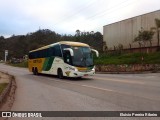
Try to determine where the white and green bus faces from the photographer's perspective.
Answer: facing the viewer and to the right of the viewer
